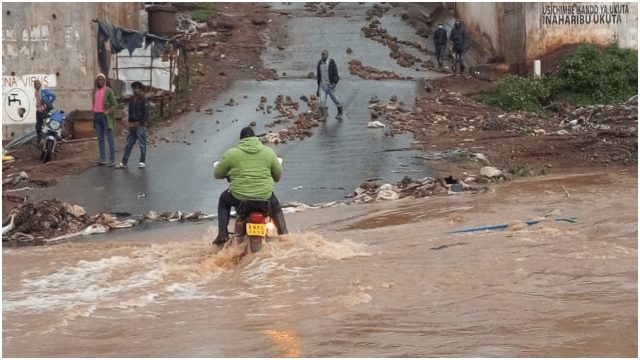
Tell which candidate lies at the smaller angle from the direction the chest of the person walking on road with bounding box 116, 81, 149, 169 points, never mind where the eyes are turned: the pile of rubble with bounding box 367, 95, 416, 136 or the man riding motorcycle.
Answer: the man riding motorcycle

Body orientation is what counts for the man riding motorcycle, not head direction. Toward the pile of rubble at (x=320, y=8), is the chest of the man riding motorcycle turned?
yes

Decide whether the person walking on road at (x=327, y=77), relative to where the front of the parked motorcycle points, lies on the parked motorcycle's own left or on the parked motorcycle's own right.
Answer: on the parked motorcycle's own left

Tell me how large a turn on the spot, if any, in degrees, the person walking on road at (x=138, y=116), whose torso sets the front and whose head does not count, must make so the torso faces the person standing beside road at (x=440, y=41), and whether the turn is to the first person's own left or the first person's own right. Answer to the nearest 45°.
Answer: approximately 180°

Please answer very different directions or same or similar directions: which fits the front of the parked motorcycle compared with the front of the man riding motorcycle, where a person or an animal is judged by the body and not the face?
very different directions

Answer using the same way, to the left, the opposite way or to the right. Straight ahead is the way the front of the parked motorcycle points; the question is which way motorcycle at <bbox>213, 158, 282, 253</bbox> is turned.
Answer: the opposite way

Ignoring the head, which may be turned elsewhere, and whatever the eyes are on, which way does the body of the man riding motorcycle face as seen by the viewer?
away from the camera

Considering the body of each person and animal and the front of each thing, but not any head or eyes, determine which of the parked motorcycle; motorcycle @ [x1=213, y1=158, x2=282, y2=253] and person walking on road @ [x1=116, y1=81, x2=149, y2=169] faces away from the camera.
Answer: the motorcycle

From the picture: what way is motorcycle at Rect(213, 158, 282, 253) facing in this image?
away from the camera

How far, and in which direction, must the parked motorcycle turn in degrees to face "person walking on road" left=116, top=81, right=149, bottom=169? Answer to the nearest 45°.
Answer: approximately 45° to its left
